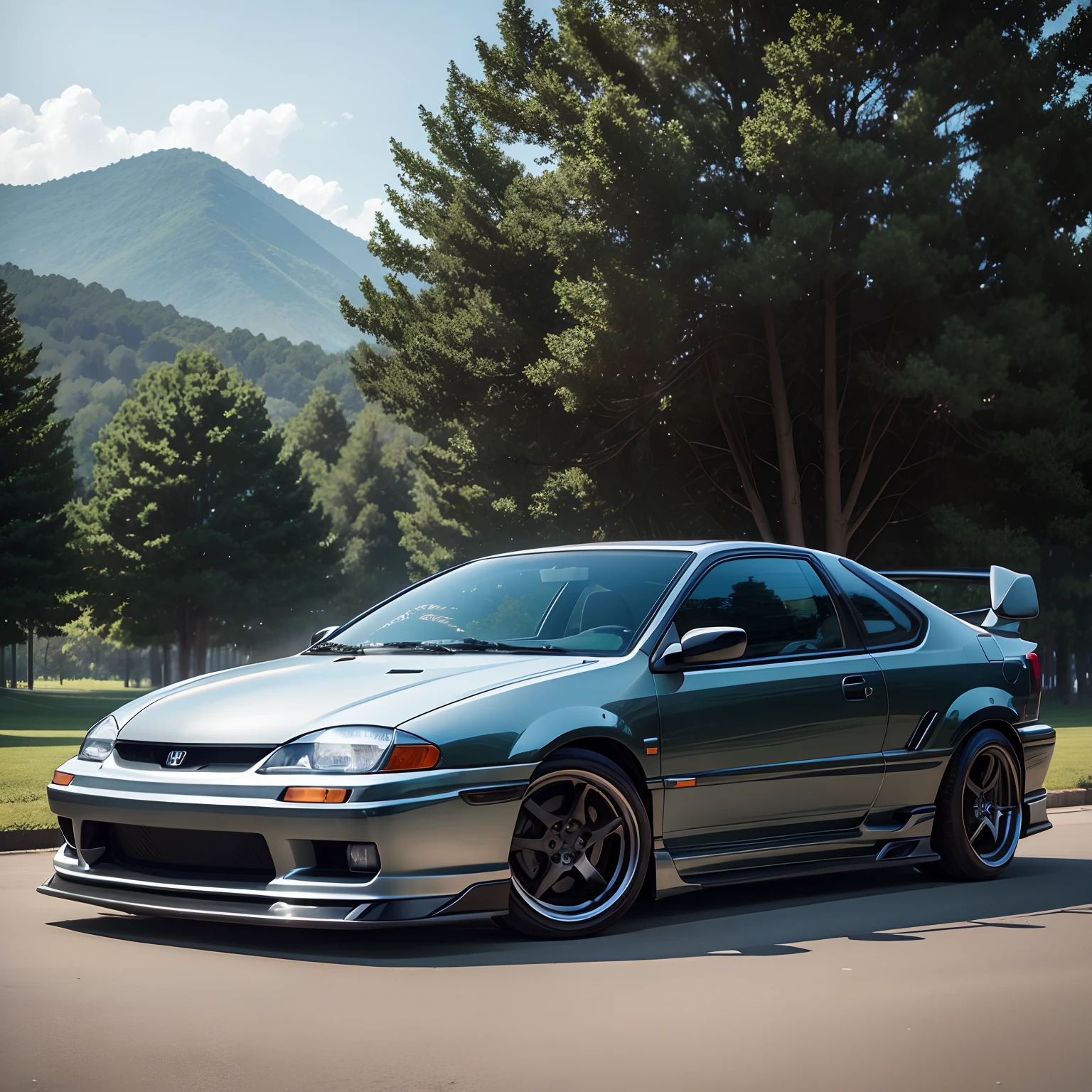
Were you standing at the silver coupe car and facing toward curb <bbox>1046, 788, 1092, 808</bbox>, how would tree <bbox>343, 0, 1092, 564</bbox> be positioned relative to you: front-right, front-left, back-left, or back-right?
front-left

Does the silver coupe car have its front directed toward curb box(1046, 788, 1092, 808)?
no

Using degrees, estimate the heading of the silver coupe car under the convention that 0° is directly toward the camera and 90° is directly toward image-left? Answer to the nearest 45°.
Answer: approximately 45°

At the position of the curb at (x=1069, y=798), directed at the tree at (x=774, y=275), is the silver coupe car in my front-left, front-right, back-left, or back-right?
back-left

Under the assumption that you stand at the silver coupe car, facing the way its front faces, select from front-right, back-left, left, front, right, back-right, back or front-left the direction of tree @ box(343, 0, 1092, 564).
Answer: back-right
